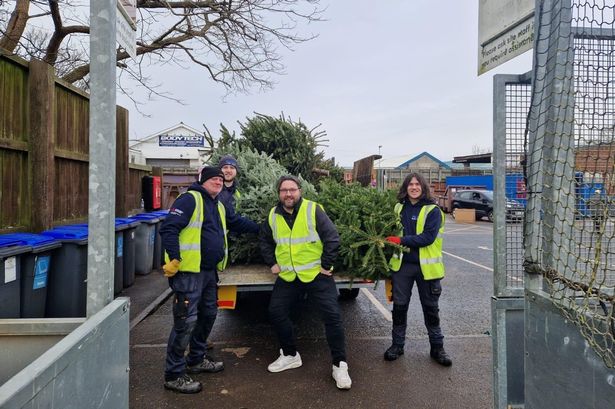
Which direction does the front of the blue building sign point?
toward the camera

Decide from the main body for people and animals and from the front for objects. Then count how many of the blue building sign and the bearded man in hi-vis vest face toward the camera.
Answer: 2

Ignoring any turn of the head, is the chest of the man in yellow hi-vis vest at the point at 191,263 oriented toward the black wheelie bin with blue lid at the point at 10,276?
no

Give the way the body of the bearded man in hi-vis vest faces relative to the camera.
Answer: toward the camera

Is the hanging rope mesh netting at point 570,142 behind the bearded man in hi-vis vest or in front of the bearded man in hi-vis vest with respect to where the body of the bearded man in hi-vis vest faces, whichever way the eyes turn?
in front

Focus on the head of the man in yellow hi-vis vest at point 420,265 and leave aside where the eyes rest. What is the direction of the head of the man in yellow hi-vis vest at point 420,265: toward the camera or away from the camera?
toward the camera

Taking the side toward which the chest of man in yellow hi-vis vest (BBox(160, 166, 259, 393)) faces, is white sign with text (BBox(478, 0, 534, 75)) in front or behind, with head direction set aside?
in front

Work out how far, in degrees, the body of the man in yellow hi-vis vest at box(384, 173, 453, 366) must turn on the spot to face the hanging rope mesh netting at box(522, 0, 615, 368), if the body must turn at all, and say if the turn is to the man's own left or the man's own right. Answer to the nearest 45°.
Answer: approximately 45° to the man's own left

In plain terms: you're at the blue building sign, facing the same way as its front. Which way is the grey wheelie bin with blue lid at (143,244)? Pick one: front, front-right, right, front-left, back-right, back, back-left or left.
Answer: front

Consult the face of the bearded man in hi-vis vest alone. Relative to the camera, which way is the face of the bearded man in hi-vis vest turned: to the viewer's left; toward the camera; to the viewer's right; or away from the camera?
toward the camera

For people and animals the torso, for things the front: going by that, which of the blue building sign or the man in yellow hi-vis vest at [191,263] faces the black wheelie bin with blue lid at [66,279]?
the blue building sign

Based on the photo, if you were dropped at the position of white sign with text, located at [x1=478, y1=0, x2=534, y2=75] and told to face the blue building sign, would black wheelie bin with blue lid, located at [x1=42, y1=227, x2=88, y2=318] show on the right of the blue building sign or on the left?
left

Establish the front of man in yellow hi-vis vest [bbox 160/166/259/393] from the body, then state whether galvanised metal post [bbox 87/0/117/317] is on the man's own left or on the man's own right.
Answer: on the man's own right

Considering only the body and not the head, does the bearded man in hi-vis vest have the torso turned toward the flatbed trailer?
no

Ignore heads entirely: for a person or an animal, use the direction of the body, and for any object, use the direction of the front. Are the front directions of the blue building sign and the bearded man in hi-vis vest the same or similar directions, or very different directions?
same or similar directions
